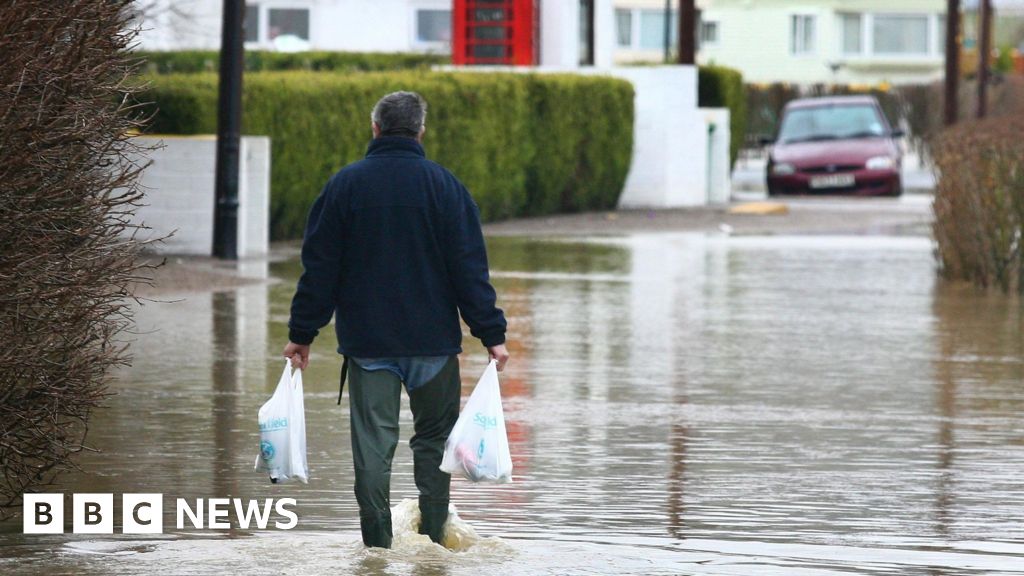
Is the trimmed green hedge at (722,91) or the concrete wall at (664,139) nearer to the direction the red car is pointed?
the concrete wall

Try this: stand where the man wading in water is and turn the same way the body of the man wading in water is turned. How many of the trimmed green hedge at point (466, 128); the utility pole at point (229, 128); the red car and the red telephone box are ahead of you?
4

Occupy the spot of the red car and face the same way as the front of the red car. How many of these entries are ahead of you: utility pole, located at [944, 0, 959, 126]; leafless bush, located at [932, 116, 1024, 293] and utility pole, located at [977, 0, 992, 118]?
1

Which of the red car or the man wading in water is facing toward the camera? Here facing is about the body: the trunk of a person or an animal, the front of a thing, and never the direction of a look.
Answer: the red car

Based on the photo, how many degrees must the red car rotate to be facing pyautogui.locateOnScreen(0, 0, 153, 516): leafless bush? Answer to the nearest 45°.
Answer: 0° — it already faces it

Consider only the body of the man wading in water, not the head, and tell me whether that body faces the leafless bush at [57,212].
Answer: no

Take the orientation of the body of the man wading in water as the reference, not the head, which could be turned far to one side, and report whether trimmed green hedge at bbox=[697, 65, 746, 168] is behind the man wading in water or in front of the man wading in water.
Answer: in front

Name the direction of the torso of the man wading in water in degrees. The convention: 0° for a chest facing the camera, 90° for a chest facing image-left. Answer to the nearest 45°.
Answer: approximately 180°

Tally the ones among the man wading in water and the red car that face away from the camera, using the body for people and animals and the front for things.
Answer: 1

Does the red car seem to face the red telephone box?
no

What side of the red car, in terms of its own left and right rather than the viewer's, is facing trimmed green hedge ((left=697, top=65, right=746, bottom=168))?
right

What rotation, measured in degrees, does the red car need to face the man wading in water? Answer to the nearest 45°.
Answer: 0° — it already faces them

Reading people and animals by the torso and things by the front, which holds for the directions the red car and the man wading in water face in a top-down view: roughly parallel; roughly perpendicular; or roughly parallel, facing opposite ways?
roughly parallel, facing opposite ways

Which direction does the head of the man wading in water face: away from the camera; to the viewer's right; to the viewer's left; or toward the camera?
away from the camera

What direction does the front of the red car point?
toward the camera
